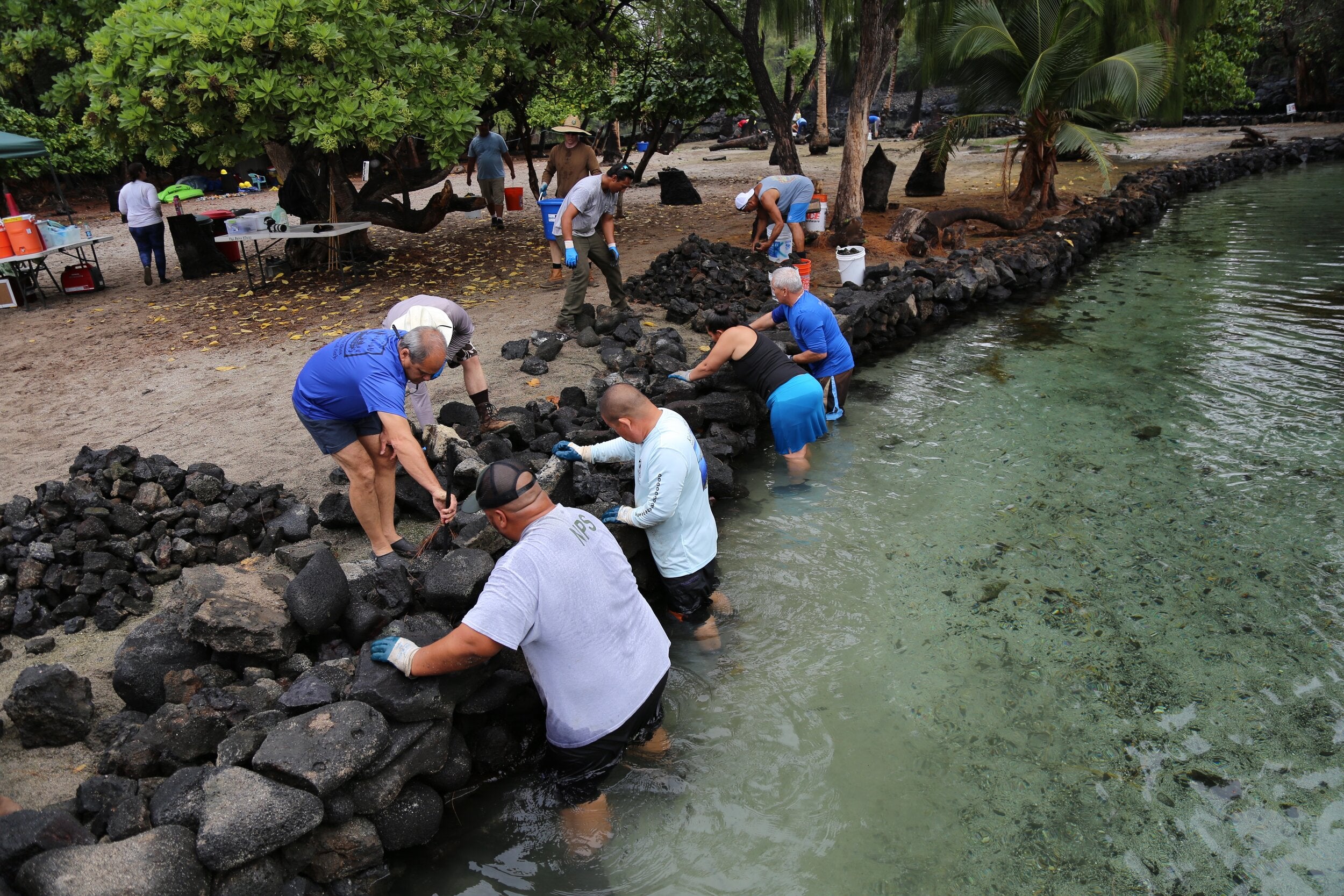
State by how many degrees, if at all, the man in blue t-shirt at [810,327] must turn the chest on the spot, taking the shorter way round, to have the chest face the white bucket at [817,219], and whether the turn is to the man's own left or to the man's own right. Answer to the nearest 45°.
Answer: approximately 90° to the man's own right

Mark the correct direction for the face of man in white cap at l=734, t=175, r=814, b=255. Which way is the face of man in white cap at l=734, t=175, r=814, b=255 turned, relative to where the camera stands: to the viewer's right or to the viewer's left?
to the viewer's left

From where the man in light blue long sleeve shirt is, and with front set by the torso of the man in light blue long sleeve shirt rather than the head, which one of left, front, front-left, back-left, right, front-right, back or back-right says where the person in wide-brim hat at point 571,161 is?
right

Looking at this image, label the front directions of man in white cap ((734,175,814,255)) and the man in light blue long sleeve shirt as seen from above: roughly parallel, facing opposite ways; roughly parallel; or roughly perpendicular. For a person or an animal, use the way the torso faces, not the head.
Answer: roughly parallel

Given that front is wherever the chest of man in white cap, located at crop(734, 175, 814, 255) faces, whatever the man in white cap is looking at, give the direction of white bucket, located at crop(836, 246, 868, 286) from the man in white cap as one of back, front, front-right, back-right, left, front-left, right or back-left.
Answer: back

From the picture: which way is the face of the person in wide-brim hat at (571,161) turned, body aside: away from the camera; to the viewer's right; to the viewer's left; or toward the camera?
toward the camera

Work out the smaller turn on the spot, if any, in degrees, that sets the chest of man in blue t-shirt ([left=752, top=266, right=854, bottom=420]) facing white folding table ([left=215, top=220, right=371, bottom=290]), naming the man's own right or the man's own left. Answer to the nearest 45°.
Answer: approximately 45° to the man's own right

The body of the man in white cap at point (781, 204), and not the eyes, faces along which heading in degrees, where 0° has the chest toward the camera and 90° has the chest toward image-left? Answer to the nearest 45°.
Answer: approximately 90°

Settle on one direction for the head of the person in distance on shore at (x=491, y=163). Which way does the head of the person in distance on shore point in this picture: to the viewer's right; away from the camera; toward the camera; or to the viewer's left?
toward the camera

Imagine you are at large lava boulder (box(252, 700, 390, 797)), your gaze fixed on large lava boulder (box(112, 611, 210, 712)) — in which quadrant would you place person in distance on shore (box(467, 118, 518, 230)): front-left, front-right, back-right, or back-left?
front-right

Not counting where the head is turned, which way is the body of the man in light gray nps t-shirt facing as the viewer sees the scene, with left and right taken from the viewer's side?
facing away from the viewer and to the left of the viewer

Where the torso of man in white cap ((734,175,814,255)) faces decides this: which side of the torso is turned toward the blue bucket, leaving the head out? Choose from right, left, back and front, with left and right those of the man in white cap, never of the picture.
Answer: front

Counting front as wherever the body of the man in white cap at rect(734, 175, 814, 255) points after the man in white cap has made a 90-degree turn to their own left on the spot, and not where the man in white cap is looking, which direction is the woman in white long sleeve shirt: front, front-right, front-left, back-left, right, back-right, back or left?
right

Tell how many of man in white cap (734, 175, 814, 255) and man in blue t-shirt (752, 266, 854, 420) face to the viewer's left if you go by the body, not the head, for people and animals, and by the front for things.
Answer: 2

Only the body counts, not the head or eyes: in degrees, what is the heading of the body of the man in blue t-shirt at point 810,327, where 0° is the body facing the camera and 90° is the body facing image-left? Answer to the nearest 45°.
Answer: approximately 90°

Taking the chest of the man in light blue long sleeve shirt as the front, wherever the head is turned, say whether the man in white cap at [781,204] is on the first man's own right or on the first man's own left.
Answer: on the first man's own right
